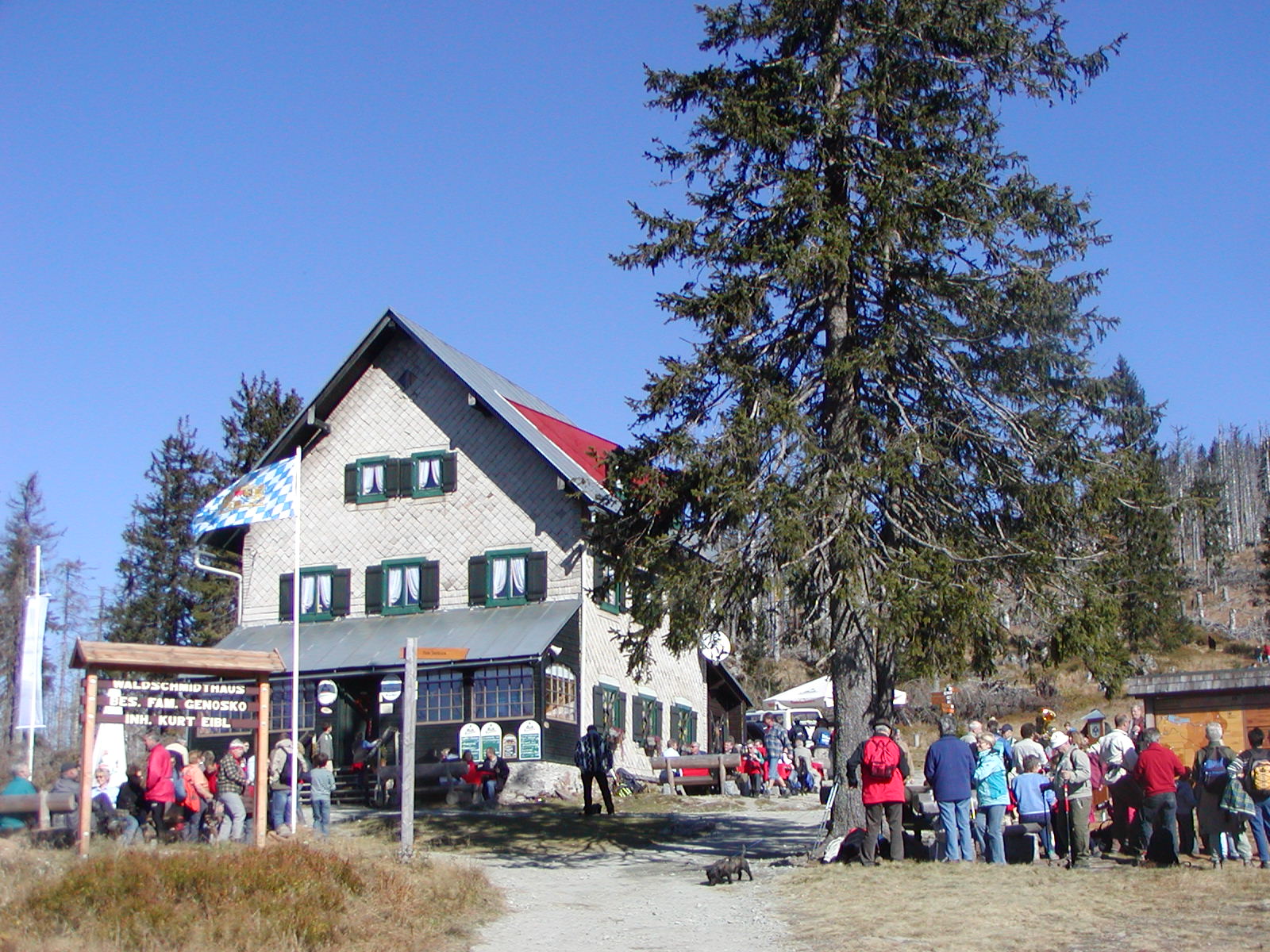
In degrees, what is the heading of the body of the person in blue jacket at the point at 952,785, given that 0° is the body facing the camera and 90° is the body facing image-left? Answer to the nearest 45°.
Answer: approximately 180°

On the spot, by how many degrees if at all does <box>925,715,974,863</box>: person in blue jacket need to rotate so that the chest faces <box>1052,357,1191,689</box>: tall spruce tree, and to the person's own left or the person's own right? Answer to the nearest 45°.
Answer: approximately 45° to the person's own right

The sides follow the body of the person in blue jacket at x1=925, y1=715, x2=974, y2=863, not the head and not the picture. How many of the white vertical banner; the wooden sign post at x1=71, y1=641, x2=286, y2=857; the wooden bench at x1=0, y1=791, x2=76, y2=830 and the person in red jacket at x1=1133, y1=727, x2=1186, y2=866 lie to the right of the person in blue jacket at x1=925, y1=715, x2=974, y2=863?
1

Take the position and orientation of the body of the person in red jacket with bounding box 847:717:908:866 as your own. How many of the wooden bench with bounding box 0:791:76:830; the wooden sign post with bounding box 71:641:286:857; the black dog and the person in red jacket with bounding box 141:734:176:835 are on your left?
4

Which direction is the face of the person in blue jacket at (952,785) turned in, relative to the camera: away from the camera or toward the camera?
away from the camera

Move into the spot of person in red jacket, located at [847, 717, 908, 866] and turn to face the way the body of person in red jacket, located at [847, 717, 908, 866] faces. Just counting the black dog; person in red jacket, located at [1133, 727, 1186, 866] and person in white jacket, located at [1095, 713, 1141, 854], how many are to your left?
1

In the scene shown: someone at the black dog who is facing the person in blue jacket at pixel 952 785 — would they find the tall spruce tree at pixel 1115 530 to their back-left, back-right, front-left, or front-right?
front-left

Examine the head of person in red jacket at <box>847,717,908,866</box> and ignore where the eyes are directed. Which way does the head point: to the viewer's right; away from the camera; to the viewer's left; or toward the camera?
away from the camera

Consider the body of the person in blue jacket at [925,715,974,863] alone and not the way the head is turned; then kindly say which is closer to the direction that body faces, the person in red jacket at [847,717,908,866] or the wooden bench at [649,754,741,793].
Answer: the wooden bench

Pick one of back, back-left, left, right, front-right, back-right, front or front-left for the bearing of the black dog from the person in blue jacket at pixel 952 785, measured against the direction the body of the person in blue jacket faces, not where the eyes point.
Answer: left

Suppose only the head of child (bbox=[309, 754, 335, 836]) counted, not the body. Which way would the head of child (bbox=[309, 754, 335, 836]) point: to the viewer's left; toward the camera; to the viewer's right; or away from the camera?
away from the camera

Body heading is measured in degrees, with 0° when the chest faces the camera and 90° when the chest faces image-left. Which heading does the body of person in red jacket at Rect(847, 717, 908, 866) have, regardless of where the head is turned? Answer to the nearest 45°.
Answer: approximately 180°
